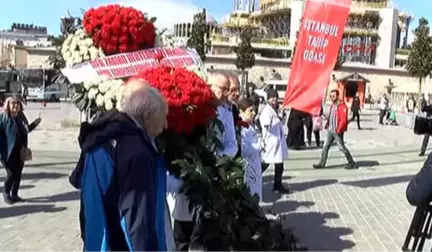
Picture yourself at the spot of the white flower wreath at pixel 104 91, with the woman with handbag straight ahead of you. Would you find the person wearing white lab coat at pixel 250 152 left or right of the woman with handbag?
right

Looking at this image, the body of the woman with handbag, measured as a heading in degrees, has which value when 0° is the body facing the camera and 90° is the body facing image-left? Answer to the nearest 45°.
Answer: approximately 315°

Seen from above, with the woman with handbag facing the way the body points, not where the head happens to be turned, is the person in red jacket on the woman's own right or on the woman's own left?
on the woman's own left

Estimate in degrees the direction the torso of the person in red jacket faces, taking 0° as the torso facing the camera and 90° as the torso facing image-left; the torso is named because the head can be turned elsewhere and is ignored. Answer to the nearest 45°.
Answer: approximately 45°

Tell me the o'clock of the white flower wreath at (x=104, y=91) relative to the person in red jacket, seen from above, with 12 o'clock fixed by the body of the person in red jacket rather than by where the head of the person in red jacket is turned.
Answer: The white flower wreath is roughly at 11 o'clock from the person in red jacket.

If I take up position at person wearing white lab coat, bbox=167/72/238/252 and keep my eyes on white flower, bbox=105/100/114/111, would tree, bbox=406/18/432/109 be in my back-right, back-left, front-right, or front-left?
back-right

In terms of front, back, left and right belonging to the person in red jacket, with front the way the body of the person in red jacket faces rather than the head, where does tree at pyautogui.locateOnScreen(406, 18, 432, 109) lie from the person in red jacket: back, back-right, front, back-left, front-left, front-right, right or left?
back-right

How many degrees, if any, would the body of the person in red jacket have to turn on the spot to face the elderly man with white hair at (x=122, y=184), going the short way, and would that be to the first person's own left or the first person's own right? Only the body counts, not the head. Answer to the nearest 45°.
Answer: approximately 45° to the first person's own left

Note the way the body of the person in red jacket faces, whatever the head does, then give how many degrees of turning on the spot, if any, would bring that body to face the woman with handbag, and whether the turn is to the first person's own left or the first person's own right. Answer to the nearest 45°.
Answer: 0° — they already face them
